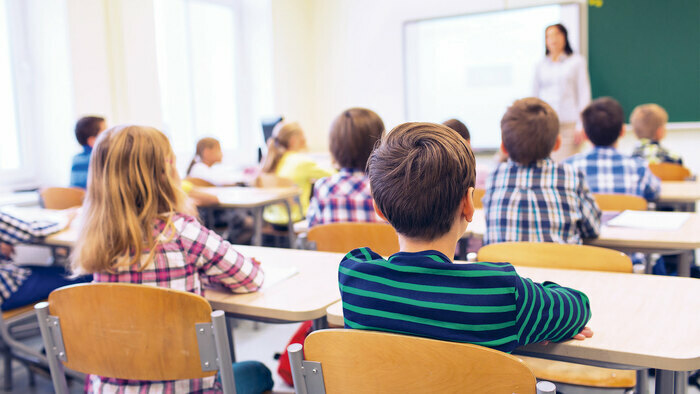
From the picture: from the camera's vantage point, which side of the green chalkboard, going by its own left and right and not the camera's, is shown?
front

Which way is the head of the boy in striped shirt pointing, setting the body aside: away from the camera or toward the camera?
away from the camera

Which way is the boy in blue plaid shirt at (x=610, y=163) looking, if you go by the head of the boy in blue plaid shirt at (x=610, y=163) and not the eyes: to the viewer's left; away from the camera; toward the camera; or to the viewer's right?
away from the camera

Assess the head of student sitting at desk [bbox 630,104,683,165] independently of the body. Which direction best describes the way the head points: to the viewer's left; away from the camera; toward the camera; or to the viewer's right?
away from the camera

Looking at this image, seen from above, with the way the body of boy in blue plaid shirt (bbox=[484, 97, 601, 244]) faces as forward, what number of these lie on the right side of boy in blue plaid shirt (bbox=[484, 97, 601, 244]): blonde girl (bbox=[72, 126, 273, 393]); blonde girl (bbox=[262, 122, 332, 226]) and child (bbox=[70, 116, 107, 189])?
0

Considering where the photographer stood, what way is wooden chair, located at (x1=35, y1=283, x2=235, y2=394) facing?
facing away from the viewer

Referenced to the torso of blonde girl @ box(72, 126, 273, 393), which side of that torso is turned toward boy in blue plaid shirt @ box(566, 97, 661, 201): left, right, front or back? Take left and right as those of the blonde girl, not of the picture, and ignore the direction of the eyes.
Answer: front

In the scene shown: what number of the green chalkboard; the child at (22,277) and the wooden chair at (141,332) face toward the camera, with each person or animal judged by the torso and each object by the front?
1

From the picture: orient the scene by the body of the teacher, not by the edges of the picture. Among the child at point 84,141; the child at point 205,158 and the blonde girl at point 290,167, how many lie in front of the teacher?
3

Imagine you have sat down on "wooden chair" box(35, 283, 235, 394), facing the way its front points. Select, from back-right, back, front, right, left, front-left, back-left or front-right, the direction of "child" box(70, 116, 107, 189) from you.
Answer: front

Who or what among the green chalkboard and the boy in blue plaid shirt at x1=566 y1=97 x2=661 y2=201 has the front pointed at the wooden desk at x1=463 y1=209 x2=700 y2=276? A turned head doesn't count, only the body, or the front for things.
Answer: the green chalkboard

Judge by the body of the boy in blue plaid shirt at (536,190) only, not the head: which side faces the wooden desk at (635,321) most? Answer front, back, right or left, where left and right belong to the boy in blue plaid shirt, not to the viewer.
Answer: back

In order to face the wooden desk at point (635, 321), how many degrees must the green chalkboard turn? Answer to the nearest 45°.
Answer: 0° — it already faces it

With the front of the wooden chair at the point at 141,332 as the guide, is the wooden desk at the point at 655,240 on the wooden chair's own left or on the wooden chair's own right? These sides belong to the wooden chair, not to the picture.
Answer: on the wooden chair's own right

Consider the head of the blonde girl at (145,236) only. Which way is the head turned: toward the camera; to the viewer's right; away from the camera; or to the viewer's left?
away from the camera

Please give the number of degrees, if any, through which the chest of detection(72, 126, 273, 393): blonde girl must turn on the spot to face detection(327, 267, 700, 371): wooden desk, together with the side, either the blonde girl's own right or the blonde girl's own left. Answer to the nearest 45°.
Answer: approximately 90° to the blonde girl's own right

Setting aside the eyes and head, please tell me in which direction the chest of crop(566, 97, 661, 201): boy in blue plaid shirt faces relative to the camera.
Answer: away from the camera

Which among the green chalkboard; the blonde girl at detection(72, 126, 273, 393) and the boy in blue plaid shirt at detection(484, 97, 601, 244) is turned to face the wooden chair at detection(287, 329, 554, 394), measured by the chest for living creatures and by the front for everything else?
the green chalkboard

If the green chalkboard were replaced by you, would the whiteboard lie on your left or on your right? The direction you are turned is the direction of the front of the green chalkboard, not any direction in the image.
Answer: on your right

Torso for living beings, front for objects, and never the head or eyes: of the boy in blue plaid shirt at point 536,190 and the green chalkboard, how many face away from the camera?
1

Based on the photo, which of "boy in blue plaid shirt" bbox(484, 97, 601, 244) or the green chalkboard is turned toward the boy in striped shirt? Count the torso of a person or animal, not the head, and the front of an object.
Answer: the green chalkboard
